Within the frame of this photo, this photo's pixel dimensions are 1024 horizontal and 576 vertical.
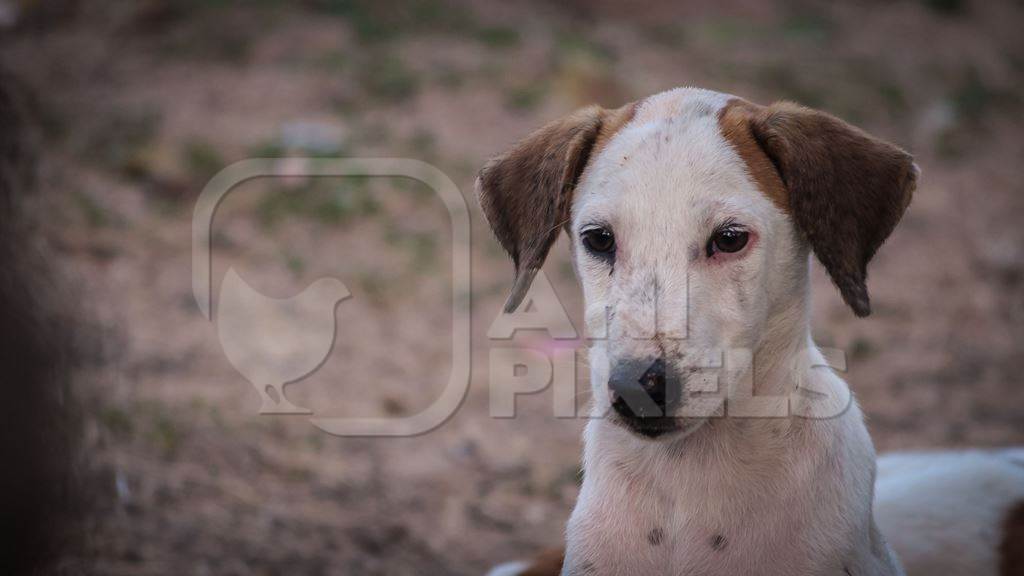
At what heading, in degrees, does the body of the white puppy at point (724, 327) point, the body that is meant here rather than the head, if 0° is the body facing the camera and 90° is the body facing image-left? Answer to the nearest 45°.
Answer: approximately 45°

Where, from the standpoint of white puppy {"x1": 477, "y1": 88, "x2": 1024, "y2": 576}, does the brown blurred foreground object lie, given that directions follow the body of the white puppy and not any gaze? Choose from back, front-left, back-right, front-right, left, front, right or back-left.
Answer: front-right
